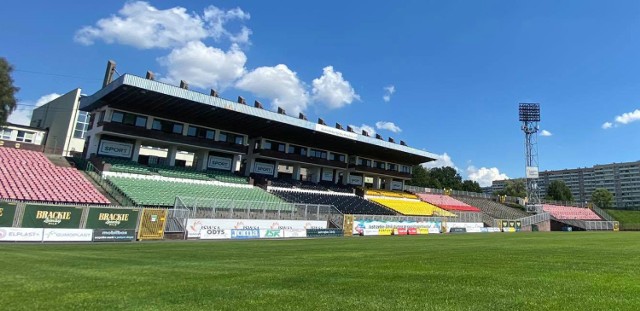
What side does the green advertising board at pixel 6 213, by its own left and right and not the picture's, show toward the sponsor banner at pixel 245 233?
left

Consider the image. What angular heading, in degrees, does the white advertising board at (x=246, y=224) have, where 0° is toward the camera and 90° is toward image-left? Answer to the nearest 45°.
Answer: approximately 315°

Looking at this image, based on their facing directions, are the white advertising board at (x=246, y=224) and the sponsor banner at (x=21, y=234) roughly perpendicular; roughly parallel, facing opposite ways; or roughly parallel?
roughly parallel

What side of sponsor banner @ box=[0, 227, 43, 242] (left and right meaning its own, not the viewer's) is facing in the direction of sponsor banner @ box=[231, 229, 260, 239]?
left

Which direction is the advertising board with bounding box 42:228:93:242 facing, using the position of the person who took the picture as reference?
facing the viewer

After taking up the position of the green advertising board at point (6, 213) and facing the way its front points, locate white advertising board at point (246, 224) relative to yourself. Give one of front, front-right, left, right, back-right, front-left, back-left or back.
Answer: left

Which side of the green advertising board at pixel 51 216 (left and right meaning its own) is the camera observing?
front

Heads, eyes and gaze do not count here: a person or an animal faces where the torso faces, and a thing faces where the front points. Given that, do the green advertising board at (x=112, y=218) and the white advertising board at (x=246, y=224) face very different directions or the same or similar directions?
same or similar directions

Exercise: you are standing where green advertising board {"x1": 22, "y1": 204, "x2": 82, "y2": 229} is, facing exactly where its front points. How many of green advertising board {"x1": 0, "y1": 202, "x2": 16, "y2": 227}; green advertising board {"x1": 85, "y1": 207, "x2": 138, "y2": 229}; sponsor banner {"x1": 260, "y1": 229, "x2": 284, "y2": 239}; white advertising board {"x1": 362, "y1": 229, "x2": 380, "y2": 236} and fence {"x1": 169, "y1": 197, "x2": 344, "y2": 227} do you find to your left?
4

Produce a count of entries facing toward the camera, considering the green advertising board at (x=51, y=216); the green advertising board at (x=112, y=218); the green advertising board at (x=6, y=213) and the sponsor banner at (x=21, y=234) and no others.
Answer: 4

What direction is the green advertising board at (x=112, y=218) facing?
toward the camera

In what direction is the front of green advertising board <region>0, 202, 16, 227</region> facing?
toward the camera

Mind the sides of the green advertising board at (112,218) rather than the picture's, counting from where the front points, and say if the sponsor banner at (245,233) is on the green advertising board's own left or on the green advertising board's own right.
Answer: on the green advertising board's own left

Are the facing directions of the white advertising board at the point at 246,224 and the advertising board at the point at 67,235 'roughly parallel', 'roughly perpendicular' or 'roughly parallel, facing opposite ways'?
roughly parallel
